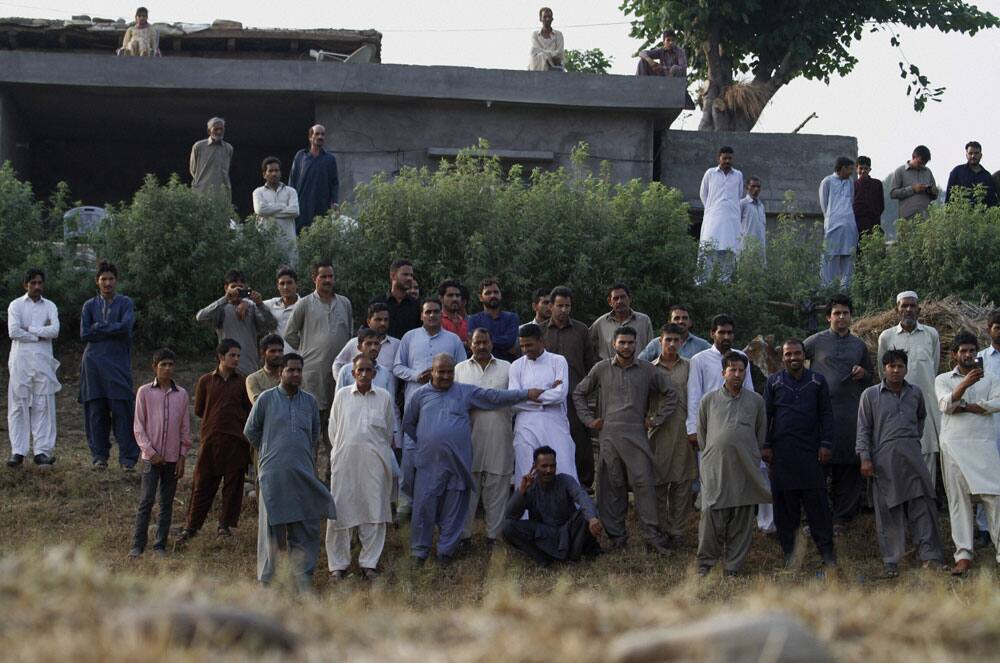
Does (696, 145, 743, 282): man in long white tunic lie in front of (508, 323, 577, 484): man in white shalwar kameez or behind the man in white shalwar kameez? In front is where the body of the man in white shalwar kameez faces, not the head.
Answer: behind

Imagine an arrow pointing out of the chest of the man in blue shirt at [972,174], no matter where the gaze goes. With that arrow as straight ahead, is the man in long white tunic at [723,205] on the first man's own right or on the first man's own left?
on the first man's own right

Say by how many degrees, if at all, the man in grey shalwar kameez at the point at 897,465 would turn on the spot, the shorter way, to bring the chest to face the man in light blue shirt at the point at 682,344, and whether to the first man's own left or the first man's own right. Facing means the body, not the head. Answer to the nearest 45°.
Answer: approximately 90° to the first man's own right

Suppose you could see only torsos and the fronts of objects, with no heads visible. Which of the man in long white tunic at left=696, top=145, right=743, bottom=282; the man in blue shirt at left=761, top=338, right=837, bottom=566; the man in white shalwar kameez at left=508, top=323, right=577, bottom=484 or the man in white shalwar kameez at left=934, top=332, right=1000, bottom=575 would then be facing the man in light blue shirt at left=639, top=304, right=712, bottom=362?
the man in long white tunic

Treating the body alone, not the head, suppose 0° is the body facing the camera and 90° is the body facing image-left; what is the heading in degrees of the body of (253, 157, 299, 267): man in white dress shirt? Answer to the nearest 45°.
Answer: approximately 0°

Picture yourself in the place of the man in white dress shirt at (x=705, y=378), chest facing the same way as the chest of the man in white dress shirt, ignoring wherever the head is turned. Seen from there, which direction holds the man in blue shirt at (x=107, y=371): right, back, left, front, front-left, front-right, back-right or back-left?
right

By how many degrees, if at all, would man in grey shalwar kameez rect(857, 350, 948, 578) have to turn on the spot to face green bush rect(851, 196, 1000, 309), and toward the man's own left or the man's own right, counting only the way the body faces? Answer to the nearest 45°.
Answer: approximately 180°
